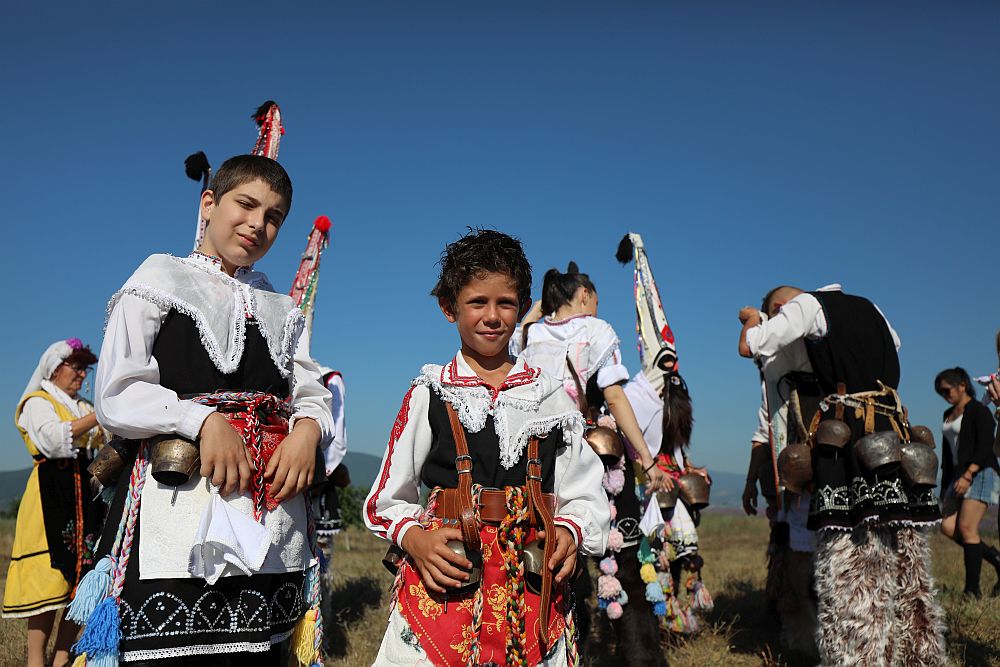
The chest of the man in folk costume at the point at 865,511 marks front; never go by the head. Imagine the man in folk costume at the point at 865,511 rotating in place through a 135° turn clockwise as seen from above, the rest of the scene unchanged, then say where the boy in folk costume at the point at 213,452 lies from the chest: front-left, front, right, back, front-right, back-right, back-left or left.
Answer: back-right

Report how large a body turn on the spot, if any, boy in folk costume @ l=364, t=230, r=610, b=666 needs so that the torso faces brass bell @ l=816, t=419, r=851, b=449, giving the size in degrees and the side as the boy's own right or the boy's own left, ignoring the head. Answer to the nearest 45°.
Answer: approximately 135° to the boy's own left

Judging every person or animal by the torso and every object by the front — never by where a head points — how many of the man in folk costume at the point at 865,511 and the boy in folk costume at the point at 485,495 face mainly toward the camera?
1

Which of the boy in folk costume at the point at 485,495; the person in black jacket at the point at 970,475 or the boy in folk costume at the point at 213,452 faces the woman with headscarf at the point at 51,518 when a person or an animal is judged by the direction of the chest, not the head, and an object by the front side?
the person in black jacket

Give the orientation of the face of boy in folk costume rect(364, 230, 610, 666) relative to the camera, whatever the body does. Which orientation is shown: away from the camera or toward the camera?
toward the camera

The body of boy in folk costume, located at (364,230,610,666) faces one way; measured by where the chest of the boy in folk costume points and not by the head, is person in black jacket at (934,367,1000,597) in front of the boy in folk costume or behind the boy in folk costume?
behind

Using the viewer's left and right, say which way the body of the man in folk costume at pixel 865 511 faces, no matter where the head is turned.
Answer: facing away from the viewer and to the left of the viewer

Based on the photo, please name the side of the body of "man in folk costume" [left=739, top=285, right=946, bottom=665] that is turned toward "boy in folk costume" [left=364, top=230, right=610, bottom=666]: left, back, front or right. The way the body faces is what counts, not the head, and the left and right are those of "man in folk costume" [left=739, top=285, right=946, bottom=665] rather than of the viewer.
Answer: left

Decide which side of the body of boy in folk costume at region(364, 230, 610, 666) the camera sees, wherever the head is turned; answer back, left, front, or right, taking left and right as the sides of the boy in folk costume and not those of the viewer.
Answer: front

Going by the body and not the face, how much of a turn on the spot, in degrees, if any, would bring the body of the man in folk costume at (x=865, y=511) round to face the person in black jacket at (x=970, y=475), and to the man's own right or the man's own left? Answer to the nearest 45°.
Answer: approximately 45° to the man's own right

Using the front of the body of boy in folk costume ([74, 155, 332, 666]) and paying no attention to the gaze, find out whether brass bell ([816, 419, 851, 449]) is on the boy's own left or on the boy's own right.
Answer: on the boy's own left

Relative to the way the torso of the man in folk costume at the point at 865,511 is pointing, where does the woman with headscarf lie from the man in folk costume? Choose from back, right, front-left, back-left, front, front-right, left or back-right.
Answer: front-left

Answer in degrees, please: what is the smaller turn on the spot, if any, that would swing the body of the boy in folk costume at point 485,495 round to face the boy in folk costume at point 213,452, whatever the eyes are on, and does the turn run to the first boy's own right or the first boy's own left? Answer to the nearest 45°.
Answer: approximately 90° to the first boy's own right

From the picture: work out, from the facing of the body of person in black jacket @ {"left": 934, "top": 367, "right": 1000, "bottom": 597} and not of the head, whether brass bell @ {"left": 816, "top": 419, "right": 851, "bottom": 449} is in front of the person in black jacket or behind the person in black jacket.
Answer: in front

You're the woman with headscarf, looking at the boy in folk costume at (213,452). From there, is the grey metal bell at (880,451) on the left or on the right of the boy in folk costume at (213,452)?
left

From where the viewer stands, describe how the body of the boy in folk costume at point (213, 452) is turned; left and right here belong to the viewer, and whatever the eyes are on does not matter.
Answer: facing the viewer and to the right of the viewer

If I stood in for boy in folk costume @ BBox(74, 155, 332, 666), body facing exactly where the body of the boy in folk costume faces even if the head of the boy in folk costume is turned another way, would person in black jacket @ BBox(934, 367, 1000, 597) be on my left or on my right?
on my left
